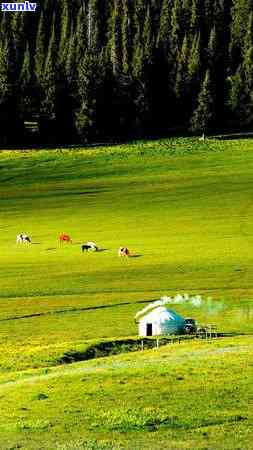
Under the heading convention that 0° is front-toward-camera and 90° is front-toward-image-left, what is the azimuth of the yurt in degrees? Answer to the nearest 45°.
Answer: approximately 45°
